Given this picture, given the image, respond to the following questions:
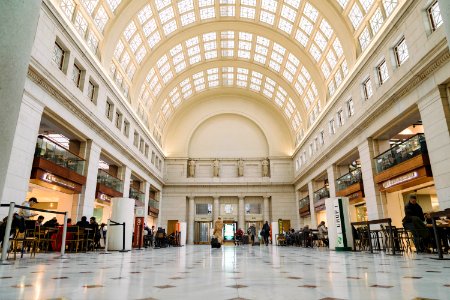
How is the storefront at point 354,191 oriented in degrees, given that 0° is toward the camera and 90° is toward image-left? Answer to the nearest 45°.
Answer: approximately 45°

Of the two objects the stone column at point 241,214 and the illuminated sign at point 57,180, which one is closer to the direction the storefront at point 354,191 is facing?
the illuminated sign

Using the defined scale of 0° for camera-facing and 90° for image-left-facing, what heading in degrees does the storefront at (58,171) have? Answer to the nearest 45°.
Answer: approximately 315°

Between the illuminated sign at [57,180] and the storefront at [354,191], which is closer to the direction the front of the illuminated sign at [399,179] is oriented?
the illuminated sign

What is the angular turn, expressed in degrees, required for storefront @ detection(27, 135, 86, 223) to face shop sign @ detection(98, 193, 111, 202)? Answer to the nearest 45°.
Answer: approximately 90° to its left
